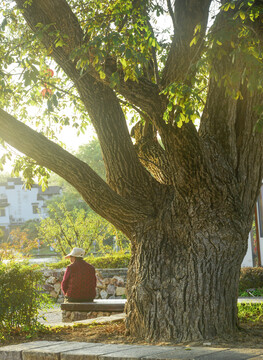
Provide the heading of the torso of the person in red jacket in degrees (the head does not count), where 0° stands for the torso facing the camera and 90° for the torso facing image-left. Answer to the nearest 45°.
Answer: approximately 135°

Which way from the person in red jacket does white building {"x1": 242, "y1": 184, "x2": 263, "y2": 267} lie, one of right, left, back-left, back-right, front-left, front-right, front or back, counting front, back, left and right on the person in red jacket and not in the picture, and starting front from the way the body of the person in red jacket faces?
right

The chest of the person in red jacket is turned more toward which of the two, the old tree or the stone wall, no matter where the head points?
the stone wall

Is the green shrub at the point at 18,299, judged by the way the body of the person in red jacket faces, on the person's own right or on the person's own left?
on the person's own left

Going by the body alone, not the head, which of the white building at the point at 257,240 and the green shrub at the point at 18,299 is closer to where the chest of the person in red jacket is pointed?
the white building

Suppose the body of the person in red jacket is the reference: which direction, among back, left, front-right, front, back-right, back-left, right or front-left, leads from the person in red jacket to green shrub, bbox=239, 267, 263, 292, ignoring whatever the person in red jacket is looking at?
right

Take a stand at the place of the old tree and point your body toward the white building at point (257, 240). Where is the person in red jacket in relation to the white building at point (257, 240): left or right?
left

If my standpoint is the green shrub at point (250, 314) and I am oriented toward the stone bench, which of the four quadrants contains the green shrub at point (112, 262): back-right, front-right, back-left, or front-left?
front-right

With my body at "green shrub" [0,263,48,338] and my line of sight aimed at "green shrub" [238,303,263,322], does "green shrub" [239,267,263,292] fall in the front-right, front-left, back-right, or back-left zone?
front-left

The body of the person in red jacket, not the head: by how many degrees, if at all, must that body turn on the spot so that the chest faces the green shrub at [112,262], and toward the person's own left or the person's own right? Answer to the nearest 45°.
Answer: approximately 45° to the person's own right
